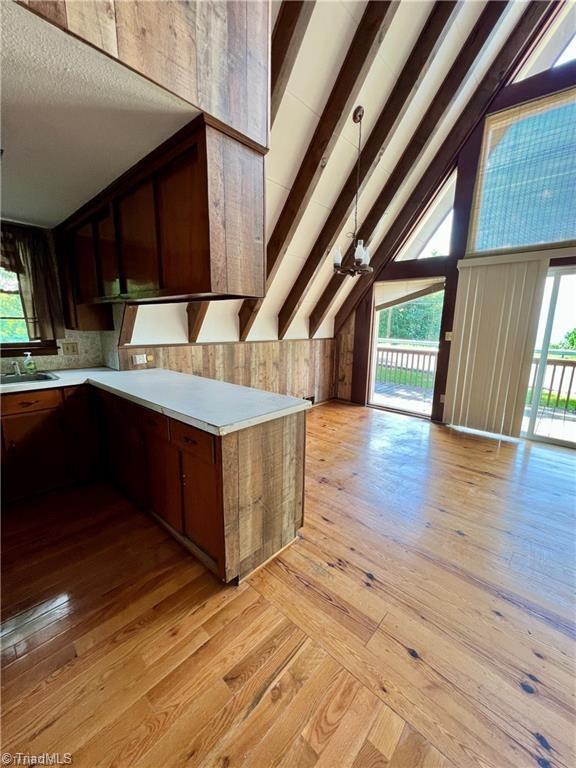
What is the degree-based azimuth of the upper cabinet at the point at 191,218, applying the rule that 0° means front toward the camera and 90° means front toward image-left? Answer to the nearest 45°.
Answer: approximately 45°

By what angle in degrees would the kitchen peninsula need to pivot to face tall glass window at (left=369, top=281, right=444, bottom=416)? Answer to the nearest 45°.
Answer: approximately 180°

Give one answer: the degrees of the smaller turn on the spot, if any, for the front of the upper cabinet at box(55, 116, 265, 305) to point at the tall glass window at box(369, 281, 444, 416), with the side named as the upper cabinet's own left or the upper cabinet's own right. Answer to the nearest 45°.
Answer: approximately 180°

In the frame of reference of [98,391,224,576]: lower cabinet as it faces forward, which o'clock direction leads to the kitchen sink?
The kitchen sink is roughly at 3 o'clock from the lower cabinet.

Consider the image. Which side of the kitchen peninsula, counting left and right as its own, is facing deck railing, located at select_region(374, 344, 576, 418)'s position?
back

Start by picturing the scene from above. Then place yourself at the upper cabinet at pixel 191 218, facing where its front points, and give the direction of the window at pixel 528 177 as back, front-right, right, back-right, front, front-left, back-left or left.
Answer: back-left

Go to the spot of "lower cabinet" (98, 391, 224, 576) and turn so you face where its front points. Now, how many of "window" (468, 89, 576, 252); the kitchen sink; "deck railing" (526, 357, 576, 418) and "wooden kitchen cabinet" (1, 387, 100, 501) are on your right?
2

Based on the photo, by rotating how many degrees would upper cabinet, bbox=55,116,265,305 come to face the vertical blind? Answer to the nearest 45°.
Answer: approximately 135° to its left

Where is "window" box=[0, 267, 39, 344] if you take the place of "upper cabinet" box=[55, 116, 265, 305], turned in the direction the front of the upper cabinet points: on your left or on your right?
on your right

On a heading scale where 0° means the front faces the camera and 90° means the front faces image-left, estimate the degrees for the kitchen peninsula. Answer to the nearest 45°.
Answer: approximately 45°

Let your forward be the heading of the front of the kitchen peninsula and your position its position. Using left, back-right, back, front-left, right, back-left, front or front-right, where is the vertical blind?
back-left

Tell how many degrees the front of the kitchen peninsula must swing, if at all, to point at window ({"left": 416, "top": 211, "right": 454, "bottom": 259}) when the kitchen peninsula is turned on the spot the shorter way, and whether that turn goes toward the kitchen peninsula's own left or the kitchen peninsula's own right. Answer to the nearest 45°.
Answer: approximately 135° to the kitchen peninsula's own left
